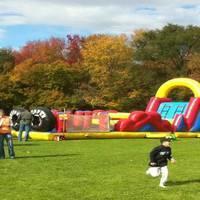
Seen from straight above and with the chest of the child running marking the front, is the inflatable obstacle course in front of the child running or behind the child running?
behind

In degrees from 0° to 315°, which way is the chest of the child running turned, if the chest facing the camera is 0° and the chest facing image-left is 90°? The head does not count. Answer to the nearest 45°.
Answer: approximately 315°
